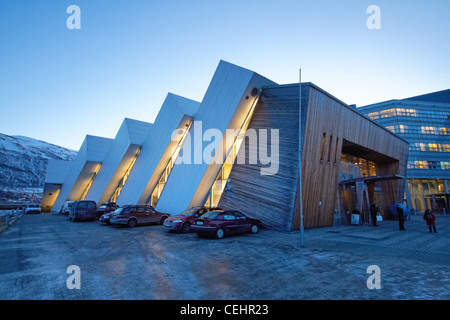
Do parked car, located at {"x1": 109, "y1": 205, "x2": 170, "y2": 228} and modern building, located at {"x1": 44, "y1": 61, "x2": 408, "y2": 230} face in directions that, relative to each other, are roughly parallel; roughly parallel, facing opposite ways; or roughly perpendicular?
roughly perpendicular

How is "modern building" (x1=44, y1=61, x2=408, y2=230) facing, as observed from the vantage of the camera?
facing the viewer and to the right of the viewer
